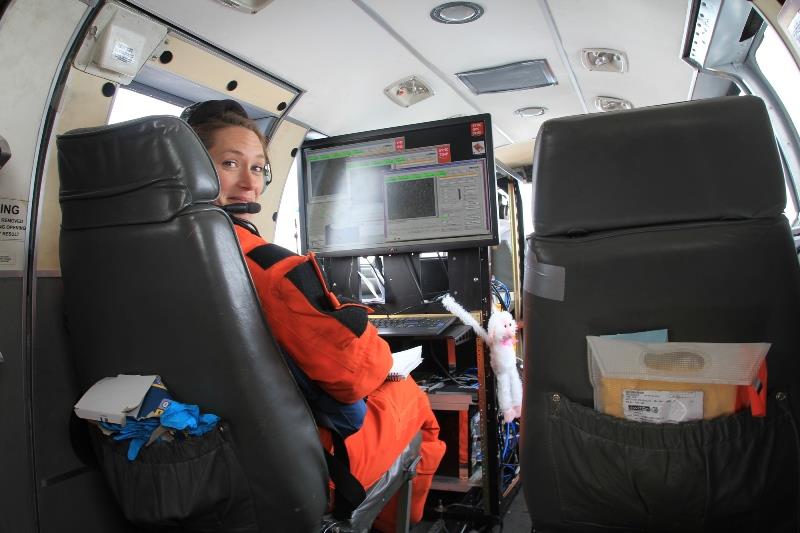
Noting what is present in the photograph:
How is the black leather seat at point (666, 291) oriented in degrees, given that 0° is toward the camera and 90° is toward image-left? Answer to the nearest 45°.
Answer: approximately 180°

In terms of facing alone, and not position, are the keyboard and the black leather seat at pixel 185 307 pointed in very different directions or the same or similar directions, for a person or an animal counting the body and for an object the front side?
very different directions

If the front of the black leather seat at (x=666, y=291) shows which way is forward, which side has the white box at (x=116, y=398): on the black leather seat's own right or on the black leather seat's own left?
on the black leather seat's own left

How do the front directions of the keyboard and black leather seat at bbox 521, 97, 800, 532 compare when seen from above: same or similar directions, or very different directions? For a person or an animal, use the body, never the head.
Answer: very different directions

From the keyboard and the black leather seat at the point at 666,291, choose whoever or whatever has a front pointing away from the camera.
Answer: the black leather seat

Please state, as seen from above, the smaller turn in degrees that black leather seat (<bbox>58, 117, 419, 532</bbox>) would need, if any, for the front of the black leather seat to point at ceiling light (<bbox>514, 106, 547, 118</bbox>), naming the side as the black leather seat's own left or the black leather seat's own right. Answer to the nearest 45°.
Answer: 0° — it already faces it

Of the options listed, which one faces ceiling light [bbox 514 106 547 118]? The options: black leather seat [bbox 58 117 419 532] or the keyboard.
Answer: the black leather seat

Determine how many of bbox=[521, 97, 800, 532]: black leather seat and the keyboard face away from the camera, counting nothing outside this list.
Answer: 1

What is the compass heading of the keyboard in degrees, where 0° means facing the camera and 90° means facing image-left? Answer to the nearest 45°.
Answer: approximately 0°

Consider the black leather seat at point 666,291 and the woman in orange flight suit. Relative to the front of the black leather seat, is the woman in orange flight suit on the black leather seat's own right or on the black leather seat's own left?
on the black leather seat's own left

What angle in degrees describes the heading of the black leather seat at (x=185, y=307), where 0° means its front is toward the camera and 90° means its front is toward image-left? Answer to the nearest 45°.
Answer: approximately 225°

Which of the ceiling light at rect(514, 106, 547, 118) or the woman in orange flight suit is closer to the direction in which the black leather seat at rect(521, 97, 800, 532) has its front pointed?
the ceiling light

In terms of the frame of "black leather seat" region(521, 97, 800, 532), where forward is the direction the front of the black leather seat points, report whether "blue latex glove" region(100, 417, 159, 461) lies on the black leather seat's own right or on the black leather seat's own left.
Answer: on the black leather seat's own left
